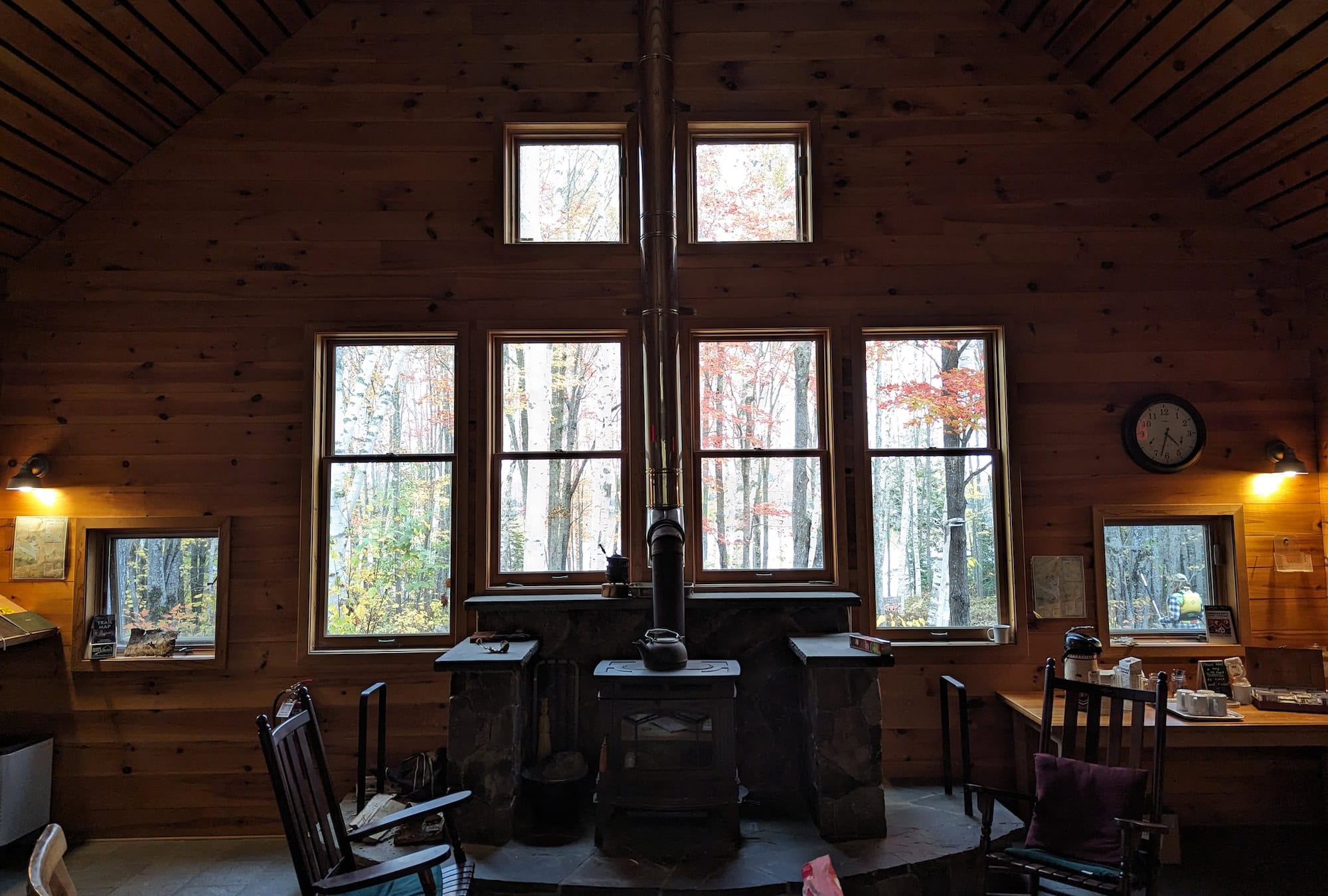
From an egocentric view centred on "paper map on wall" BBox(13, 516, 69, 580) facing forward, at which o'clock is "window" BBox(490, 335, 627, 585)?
The window is roughly at 10 o'clock from the paper map on wall.

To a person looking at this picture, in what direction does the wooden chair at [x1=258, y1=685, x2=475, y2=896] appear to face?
facing to the right of the viewer

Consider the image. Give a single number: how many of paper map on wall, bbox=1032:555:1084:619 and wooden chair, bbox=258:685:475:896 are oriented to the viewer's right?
1

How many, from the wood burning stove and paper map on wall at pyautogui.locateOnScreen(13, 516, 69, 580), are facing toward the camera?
2

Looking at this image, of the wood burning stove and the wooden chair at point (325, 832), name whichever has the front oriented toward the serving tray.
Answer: the wooden chair

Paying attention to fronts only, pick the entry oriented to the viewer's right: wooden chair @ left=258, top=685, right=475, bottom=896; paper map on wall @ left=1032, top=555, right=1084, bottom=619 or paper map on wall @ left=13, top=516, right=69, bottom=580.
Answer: the wooden chair

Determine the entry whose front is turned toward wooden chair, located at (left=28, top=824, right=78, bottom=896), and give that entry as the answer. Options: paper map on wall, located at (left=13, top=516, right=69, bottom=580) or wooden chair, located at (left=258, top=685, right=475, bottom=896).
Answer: the paper map on wall

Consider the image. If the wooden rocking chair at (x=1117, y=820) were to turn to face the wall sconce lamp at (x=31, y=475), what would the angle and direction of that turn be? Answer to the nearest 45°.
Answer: approximately 45° to its right

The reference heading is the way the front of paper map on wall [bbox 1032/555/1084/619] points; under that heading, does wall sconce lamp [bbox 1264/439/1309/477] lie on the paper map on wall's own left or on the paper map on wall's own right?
on the paper map on wall's own left

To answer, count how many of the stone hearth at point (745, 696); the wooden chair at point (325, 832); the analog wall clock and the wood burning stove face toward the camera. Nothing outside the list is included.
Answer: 3

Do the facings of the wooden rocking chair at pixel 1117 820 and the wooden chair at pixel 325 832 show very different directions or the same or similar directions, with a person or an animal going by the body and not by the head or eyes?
very different directions
